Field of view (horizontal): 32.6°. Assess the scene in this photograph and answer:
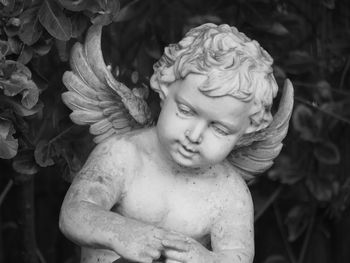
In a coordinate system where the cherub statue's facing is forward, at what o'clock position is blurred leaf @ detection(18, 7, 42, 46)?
The blurred leaf is roughly at 4 o'clock from the cherub statue.

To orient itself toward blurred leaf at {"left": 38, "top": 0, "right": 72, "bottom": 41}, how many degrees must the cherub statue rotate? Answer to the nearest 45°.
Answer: approximately 135° to its right

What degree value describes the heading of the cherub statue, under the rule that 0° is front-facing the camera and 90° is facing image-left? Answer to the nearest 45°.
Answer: approximately 0°

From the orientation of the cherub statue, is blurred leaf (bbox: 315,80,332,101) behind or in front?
behind

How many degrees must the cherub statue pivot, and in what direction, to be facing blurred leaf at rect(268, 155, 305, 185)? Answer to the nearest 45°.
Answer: approximately 135° to its left

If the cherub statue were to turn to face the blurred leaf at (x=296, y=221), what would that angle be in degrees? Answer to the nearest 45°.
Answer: approximately 135° to its left

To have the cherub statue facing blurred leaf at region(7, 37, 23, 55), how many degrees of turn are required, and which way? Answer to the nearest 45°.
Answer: approximately 135° to its right

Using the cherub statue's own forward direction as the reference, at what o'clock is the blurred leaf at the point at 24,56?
The blurred leaf is roughly at 4 o'clock from the cherub statue.

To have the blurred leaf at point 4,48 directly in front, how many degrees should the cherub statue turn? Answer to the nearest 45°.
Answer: approximately 90° to its right

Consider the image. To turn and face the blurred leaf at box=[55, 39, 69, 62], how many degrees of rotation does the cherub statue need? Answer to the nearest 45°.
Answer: approximately 135° to its right

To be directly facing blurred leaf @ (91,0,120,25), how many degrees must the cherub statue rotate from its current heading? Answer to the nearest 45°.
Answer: approximately 135° to its right
